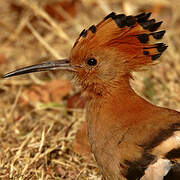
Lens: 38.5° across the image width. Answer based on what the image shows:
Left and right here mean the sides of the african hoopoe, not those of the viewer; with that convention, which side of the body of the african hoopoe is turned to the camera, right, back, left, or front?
left
